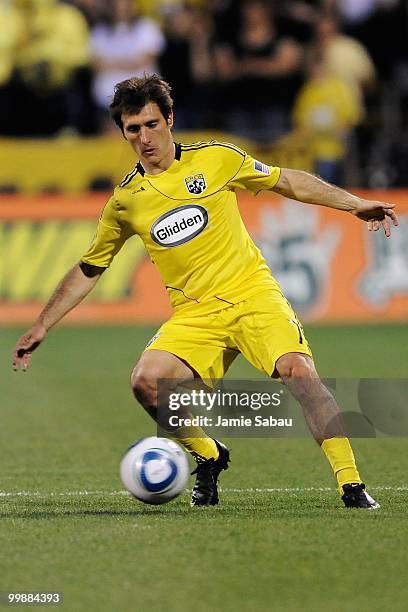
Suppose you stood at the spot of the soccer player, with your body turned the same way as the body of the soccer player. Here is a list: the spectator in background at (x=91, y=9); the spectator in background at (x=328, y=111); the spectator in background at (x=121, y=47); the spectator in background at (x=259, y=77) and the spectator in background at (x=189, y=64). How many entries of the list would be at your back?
5

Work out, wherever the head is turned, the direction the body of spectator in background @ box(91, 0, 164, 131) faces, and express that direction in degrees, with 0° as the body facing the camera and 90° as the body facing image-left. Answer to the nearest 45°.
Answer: approximately 0°

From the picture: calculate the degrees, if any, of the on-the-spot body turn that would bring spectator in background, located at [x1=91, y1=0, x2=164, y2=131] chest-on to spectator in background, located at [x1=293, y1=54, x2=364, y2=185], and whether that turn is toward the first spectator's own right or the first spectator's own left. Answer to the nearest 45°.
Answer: approximately 90° to the first spectator's own left

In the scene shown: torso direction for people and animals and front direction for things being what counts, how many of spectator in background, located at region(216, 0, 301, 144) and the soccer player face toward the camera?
2

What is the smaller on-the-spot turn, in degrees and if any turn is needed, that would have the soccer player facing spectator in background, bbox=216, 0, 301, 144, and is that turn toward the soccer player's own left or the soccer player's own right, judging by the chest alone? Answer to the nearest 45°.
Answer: approximately 180°

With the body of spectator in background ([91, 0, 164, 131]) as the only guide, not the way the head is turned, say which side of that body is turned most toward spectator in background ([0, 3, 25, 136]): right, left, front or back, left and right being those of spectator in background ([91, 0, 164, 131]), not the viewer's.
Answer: right

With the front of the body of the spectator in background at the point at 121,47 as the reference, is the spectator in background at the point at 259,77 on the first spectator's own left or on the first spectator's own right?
on the first spectator's own left

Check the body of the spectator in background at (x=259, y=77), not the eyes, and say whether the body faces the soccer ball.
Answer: yes

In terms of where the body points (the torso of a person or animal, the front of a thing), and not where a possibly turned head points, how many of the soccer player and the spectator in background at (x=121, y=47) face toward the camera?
2

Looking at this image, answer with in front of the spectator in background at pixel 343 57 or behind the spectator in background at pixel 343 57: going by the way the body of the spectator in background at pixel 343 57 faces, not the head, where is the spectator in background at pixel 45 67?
in front

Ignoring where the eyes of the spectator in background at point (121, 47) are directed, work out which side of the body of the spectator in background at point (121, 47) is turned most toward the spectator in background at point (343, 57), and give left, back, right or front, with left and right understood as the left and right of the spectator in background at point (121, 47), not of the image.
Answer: left
